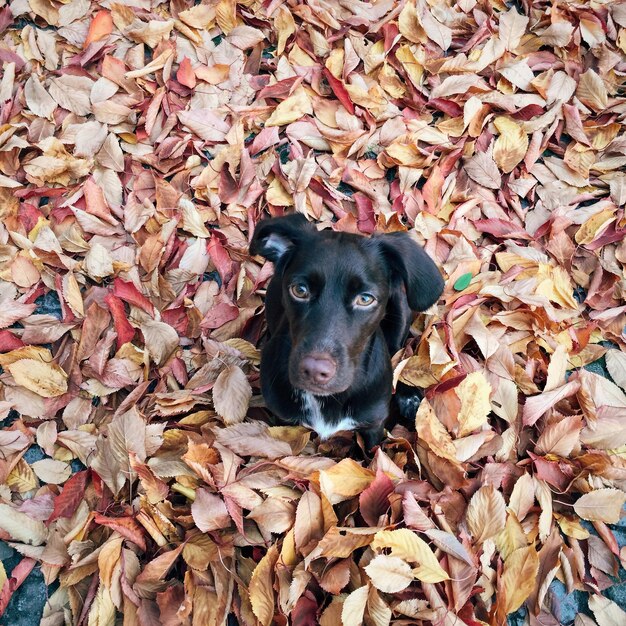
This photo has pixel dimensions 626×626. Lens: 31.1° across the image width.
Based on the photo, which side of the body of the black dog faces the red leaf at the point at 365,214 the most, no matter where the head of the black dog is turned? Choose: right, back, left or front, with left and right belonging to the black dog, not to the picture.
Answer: back

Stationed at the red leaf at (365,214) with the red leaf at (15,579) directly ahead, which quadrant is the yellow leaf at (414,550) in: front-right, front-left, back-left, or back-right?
front-left

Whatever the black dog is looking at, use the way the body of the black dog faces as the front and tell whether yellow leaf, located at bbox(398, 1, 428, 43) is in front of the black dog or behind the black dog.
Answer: behind

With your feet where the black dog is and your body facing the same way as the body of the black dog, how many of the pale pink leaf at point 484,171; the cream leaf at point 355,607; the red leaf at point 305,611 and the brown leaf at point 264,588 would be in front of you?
3

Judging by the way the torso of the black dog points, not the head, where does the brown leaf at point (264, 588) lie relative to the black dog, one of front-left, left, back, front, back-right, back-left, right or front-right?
front

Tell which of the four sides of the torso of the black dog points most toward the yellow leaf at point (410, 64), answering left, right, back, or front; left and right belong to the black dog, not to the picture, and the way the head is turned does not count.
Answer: back

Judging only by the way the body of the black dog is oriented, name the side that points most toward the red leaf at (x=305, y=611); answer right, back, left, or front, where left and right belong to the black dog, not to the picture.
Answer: front

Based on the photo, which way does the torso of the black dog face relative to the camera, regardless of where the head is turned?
toward the camera

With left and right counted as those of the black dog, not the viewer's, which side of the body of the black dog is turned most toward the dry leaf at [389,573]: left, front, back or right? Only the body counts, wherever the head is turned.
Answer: front

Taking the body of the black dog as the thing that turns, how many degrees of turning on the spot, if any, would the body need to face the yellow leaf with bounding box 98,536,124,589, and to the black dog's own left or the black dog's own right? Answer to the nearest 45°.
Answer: approximately 45° to the black dog's own right

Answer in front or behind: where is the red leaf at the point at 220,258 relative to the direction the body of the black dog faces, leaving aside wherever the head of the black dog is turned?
behind

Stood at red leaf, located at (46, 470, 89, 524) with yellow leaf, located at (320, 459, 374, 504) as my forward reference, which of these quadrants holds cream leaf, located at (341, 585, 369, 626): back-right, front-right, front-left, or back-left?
front-right

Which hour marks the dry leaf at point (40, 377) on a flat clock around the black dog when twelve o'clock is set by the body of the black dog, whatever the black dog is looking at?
The dry leaf is roughly at 3 o'clock from the black dog.

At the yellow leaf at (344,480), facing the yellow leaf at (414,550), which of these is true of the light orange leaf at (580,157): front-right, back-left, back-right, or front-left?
back-left

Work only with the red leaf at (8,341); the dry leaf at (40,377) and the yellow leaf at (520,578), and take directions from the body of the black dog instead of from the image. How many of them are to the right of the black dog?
2

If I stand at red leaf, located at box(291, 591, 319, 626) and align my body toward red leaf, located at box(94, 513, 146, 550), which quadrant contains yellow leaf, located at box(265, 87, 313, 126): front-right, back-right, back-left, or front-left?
front-right

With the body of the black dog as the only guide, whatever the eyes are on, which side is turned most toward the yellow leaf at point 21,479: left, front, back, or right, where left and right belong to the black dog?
right
